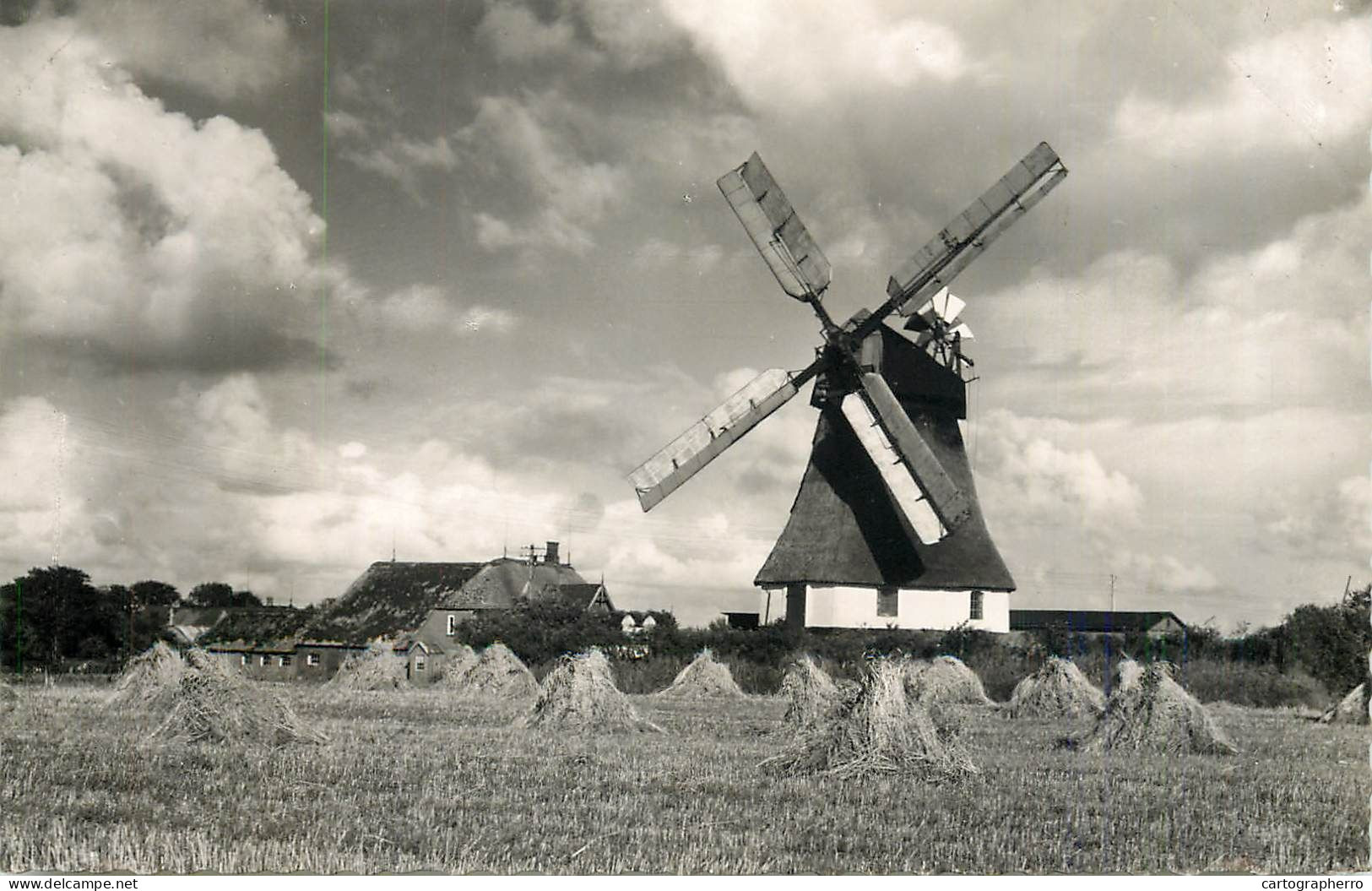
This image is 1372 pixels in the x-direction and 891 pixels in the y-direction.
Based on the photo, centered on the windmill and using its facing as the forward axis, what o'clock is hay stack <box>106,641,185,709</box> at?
The hay stack is roughly at 12 o'clock from the windmill.

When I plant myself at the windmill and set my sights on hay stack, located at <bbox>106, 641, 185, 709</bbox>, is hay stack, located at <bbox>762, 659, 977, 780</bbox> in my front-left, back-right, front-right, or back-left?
front-left

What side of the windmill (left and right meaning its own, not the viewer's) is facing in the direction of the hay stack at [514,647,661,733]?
front

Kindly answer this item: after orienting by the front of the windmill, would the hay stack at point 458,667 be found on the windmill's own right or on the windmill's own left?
on the windmill's own right

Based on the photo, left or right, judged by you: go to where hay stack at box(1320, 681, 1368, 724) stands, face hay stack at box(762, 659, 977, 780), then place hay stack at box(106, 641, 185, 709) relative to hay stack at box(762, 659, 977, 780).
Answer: right

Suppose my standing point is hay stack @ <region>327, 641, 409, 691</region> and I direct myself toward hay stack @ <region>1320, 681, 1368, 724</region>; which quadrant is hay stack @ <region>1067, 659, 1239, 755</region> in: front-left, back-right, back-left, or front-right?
front-right

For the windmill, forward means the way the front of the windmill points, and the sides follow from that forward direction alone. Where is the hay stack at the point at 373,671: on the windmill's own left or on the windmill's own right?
on the windmill's own right

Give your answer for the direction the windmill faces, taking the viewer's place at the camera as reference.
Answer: facing the viewer and to the left of the viewer

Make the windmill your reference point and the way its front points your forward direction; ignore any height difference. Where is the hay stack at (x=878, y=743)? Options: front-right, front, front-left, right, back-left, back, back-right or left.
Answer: front-left
